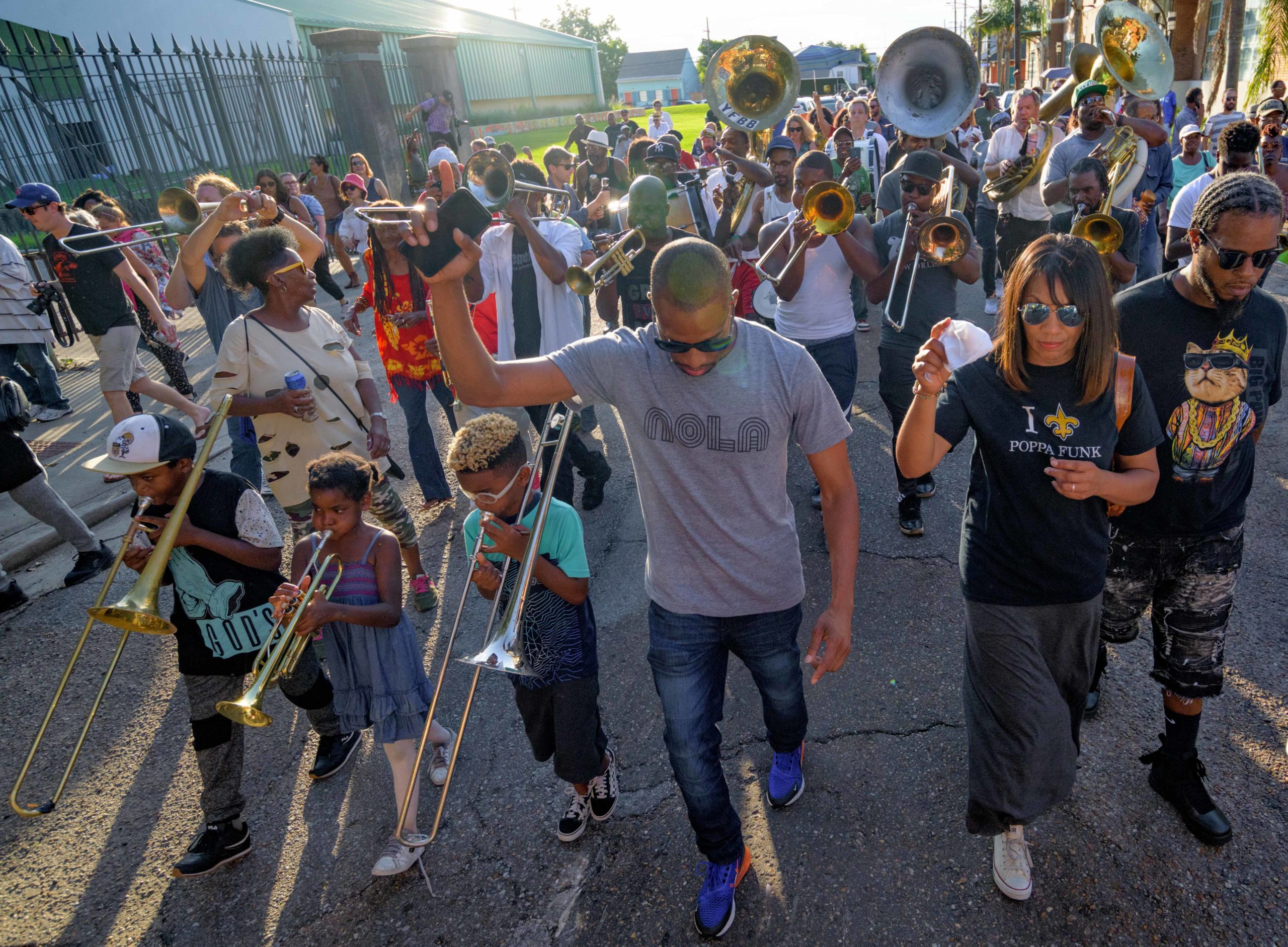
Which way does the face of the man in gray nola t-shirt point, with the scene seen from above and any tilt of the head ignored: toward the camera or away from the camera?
toward the camera

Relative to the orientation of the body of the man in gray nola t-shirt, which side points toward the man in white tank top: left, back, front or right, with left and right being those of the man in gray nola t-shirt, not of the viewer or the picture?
back

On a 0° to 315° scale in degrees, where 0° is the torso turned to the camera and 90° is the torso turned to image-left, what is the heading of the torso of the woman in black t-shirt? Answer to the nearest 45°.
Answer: approximately 0°

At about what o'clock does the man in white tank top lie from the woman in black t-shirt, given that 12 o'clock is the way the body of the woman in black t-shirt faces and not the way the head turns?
The man in white tank top is roughly at 5 o'clock from the woman in black t-shirt.

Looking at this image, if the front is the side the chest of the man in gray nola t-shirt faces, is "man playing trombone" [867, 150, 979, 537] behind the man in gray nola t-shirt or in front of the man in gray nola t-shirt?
behind

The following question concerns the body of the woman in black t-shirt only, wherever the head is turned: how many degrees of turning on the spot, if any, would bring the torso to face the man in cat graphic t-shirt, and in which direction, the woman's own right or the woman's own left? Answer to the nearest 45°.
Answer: approximately 135° to the woman's own left

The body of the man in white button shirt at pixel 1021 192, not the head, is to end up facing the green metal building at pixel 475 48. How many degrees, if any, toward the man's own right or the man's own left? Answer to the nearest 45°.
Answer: approximately 135° to the man's own right

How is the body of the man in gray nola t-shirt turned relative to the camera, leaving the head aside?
toward the camera

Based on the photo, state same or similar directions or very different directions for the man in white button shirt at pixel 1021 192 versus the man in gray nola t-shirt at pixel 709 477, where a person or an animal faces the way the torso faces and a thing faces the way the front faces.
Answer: same or similar directions

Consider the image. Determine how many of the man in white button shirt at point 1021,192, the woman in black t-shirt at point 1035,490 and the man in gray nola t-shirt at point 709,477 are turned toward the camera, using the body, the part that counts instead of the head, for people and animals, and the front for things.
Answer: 3

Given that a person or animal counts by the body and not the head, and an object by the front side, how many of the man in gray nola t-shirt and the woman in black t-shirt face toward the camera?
2

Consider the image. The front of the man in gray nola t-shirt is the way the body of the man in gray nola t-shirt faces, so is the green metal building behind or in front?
behind
